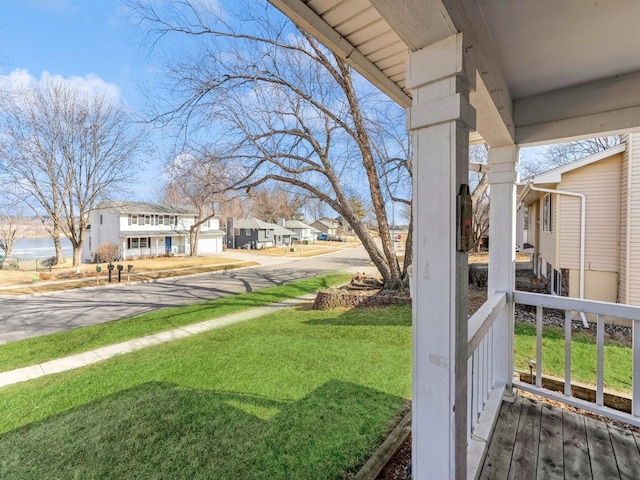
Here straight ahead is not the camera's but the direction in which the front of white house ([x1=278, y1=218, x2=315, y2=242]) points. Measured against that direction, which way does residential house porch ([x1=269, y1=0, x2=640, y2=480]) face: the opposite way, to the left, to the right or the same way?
the opposite way

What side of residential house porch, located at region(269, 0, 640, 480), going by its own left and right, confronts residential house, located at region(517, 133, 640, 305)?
right

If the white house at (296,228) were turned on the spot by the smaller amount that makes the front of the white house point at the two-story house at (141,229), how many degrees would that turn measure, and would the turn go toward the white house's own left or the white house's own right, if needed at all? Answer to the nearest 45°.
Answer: approximately 90° to the white house's own right

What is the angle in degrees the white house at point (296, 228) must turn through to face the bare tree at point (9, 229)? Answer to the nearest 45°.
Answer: approximately 90° to its right
